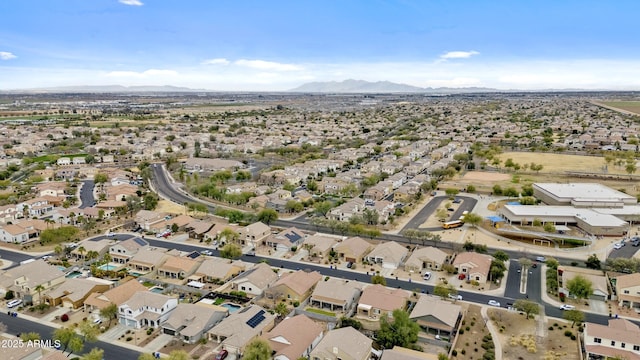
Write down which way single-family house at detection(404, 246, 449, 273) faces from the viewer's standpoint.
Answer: facing the viewer

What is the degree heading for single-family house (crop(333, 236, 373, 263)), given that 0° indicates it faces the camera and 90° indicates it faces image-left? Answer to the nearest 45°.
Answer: approximately 45°

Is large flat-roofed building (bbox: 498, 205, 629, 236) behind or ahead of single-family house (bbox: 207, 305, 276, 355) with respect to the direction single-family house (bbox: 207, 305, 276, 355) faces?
behind

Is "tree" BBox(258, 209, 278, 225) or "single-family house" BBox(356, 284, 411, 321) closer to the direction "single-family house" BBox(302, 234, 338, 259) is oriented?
the single-family house

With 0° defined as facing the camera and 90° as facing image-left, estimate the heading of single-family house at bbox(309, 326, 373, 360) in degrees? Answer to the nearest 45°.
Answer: approximately 45°

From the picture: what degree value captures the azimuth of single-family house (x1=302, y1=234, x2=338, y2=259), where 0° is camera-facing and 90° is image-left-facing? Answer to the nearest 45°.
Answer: approximately 45°

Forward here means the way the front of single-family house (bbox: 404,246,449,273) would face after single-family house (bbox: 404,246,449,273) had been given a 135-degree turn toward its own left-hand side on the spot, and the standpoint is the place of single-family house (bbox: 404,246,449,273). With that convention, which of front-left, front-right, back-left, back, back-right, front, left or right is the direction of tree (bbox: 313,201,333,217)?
left

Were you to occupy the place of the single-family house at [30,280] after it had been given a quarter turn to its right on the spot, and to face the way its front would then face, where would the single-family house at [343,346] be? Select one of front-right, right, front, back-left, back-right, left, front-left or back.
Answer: back

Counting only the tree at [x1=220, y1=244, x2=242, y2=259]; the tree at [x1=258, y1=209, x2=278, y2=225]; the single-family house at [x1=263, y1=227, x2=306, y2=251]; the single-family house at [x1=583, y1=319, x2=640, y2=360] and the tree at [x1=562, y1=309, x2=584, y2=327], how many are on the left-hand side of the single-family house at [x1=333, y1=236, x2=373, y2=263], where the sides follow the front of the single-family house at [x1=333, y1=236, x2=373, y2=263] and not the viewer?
2

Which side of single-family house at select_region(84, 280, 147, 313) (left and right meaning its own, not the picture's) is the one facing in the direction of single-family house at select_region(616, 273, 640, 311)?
left
